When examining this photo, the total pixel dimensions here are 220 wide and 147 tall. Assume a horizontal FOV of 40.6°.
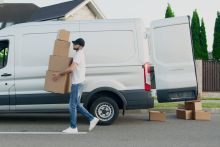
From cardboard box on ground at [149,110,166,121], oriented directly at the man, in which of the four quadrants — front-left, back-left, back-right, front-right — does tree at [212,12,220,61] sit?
back-right

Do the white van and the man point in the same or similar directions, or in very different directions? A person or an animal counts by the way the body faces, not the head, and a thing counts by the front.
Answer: same or similar directions

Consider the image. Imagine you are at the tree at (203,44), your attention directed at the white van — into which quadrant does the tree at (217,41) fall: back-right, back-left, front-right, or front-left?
back-left

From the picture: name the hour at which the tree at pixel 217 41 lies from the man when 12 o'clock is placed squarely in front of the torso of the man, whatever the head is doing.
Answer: The tree is roughly at 4 o'clock from the man.

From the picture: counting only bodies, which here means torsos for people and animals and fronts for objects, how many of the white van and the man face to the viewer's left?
2

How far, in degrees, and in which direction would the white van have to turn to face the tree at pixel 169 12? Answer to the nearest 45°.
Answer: approximately 90° to its right

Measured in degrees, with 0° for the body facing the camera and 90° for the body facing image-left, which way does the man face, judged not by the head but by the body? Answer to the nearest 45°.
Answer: approximately 90°

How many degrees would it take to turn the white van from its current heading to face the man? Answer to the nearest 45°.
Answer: approximately 45° to its left

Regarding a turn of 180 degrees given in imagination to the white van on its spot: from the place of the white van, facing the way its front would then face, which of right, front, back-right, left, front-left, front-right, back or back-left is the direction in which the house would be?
left

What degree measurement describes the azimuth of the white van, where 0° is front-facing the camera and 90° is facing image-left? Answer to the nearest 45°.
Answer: approximately 90°

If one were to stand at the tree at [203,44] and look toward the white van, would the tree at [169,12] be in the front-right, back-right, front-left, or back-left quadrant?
front-right
